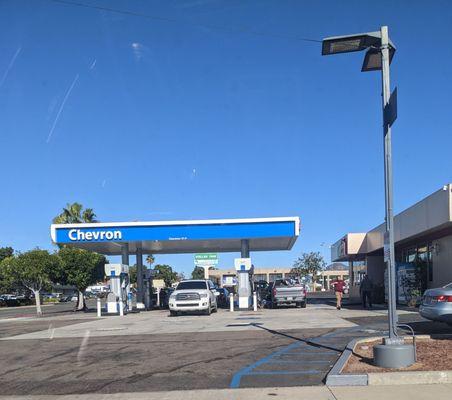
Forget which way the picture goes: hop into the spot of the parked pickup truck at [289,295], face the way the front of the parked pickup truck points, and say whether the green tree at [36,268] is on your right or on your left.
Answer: on your left

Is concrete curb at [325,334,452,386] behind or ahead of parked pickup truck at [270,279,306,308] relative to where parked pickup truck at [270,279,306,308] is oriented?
behind

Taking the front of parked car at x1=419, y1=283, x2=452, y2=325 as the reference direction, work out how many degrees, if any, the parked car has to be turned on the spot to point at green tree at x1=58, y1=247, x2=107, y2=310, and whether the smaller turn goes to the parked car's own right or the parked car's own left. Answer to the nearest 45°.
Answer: approximately 90° to the parked car's own left

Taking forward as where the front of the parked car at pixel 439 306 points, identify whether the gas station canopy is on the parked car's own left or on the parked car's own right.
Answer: on the parked car's own left

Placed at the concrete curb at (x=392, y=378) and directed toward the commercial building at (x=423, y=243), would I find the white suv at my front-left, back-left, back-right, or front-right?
front-left

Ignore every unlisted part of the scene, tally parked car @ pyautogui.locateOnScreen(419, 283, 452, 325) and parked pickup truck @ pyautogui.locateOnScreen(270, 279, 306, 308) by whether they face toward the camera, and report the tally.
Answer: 0

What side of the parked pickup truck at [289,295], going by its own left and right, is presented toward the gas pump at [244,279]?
left

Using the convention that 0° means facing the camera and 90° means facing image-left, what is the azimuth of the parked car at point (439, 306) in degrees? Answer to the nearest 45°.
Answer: approximately 225°

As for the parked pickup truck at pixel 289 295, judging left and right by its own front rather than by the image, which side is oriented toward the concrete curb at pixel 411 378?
back

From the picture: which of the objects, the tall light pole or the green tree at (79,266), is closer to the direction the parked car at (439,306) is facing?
the green tree

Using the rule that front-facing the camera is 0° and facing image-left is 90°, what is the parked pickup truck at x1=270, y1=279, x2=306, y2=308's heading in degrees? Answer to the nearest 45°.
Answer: approximately 180°

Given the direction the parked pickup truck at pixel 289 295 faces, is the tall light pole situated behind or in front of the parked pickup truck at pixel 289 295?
behind

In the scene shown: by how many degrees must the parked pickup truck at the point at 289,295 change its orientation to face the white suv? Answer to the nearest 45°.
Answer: approximately 135° to its left

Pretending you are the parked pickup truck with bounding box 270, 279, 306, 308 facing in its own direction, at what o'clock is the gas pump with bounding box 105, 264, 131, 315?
The gas pump is roughly at 9 o'clock from the parked pickup truck.
